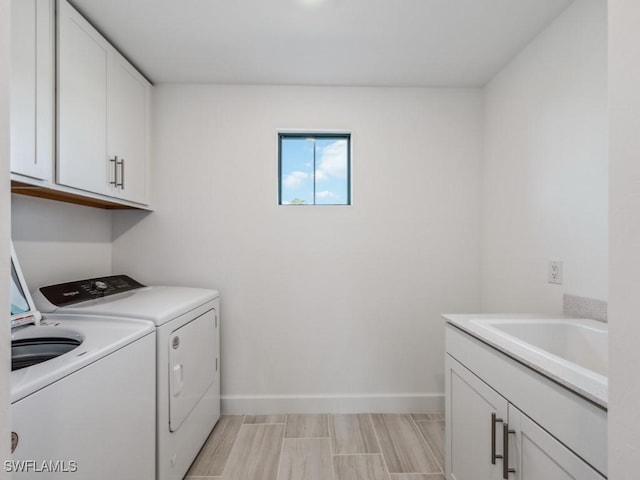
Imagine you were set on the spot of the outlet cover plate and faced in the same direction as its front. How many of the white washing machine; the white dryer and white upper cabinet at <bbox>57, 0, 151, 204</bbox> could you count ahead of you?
3

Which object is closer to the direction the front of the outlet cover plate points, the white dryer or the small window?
the white dryer

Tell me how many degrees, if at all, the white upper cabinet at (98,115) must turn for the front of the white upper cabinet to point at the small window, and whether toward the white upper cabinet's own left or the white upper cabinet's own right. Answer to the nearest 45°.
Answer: approximately 45° to the white upper cabinet's own left
